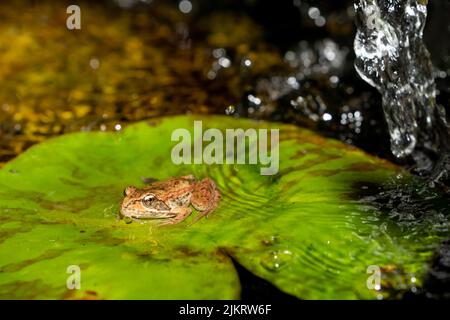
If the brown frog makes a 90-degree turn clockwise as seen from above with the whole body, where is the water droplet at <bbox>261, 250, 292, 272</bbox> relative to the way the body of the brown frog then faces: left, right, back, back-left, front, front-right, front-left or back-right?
back

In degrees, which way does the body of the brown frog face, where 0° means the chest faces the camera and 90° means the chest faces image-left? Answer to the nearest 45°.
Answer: approximately 45°
